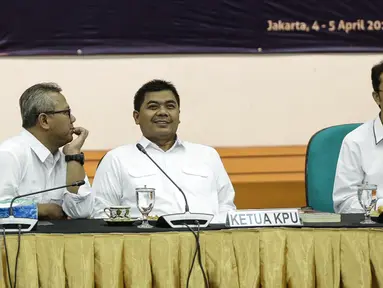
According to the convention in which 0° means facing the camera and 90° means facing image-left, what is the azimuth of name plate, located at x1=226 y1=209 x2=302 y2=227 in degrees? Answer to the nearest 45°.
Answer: approximately 0°

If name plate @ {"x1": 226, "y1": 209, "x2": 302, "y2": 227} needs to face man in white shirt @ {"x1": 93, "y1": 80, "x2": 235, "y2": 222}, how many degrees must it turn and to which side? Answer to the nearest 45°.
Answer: approximately 135° to its right

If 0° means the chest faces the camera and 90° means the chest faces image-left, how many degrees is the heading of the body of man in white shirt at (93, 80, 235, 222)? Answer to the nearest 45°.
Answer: approximately 0°

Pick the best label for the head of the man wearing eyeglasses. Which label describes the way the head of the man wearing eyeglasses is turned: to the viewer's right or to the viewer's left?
to the viewer's right

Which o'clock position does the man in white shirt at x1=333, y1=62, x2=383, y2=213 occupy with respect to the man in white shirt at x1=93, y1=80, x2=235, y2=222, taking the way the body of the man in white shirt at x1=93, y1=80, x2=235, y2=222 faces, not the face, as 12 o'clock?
the man in white shirt at x1=333, y1=62, x2=383, y2=213 is roughly at 9 o'clock from the man in white shirt at x1=93, y1=80, x2=235, y2=222.

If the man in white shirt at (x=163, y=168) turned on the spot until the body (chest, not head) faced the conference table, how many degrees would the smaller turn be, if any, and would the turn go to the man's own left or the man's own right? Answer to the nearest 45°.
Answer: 0° — they already face it

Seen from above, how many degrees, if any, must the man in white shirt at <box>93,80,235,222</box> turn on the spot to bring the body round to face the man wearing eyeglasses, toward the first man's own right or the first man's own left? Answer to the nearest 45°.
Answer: approximately 90° to the first man's own right

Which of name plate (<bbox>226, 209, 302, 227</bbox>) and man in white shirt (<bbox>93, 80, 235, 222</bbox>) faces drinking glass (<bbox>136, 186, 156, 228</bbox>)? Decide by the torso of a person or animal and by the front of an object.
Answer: the man in white shirt

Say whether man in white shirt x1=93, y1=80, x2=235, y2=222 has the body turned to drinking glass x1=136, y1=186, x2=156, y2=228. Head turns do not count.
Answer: yes
